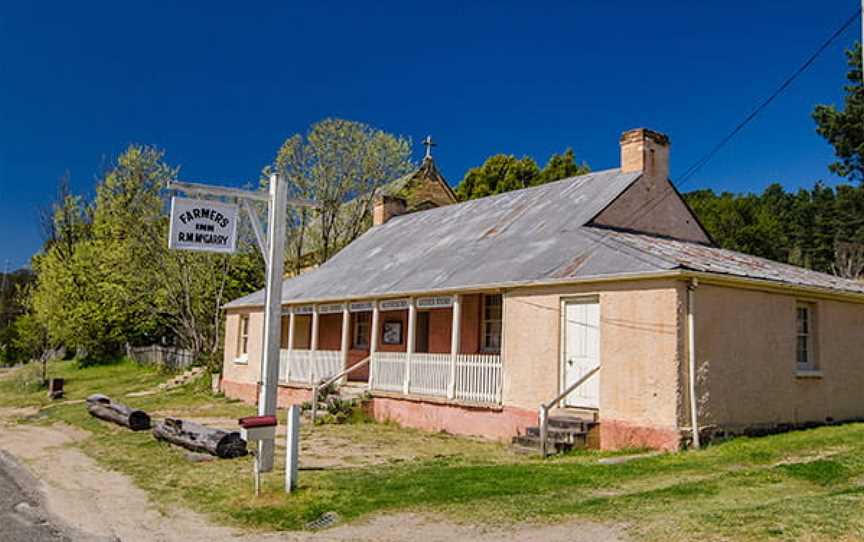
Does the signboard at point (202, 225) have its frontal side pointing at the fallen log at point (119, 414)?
no

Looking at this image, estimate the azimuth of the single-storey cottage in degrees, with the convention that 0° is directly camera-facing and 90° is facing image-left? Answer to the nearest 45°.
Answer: approximately 45°

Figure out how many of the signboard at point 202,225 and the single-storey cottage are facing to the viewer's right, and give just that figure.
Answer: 0

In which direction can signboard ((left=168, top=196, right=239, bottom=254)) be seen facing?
toward the camera

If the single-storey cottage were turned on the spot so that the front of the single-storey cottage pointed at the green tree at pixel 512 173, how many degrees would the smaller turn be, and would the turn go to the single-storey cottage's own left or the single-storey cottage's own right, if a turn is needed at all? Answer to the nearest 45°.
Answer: approximately 135° to the single-storey cottage's own right

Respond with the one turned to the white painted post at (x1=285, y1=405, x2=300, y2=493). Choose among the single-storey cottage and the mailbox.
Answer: the single-storey cottage

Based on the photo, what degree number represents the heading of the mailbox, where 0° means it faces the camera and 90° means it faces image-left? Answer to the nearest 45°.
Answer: approximately 45°

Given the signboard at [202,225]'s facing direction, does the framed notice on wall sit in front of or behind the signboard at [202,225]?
behind

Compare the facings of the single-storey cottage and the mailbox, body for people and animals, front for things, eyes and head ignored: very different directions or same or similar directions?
same or similar directions

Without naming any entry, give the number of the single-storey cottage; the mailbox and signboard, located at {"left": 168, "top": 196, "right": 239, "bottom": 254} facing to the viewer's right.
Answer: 0

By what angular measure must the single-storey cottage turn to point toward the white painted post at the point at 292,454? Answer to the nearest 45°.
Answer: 0° — it already faces it

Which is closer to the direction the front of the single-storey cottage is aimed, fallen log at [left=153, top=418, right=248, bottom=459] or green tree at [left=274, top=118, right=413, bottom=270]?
the fallen log

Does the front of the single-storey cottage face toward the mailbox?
yes

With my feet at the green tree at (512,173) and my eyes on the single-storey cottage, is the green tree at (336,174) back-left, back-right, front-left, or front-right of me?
front-right
